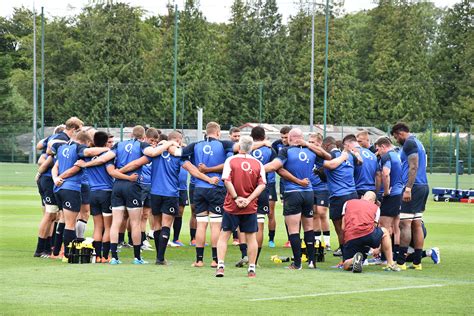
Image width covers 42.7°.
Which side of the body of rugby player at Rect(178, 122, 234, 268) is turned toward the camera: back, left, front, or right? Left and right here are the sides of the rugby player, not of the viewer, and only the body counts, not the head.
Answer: back

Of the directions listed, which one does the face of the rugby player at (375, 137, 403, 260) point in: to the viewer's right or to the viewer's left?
to the viewer's left

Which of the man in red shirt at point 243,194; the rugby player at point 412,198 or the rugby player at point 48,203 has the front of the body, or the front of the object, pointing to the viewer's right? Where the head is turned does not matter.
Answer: the rugby player at point 48,203

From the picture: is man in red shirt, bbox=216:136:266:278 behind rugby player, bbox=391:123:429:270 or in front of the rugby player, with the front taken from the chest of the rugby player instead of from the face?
in front

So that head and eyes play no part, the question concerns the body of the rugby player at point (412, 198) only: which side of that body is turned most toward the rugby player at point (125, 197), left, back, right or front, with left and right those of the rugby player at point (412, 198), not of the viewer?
front

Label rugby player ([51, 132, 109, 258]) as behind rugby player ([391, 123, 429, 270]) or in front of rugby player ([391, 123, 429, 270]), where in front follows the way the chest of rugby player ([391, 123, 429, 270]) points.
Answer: in front

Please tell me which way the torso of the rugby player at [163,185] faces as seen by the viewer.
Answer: away from the camera

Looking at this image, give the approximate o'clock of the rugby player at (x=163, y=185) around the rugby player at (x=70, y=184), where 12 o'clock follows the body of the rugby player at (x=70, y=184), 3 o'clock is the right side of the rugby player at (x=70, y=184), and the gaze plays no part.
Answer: the rugby player at (x=163, y=185) is roughly at 2 o'clock from the rugby player at (x=70, y=184).

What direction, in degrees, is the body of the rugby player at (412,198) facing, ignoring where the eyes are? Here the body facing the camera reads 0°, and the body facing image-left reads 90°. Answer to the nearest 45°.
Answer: approximately 90°

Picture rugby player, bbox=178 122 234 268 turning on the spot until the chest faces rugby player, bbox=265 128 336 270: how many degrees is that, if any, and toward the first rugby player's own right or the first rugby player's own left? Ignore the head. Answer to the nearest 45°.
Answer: approximately 90° to the first rugby player's own right

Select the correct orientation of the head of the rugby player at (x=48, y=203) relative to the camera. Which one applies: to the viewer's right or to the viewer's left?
to the viewer's right

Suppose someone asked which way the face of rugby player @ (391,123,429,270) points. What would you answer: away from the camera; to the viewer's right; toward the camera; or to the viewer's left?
to the viewer's left

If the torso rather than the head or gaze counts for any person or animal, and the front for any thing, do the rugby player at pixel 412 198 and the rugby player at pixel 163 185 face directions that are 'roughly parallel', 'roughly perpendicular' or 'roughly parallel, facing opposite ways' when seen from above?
roughly perpendicular

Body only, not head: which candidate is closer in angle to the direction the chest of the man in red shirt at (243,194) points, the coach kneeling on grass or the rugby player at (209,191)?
the rugby player

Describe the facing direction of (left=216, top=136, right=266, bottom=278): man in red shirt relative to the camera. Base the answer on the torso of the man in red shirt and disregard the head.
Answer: away from the camera

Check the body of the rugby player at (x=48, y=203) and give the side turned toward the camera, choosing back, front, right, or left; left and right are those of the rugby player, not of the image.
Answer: right
